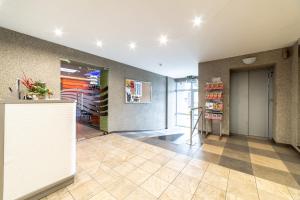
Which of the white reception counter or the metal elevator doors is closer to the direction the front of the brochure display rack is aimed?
the white reception counter

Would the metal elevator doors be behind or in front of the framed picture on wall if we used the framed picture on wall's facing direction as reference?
in front

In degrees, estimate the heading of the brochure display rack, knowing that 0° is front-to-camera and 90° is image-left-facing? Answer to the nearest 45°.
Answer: approximately 45°

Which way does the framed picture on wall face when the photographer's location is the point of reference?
facing the viewer and to the right of the viewer

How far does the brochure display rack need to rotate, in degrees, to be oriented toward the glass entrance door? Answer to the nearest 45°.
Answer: approximately 90° to its right

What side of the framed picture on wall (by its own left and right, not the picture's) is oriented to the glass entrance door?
left

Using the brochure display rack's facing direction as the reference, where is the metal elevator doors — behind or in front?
behind
